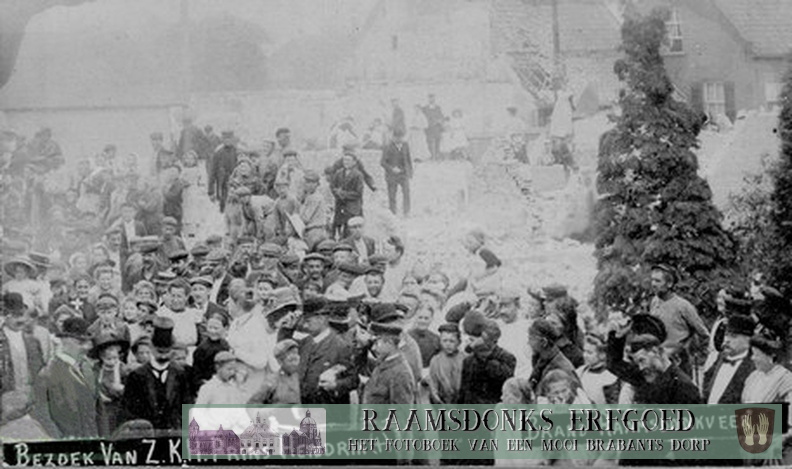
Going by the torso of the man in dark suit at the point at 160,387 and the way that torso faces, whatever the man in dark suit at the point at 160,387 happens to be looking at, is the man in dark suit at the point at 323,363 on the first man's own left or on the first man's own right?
on the first man's own left

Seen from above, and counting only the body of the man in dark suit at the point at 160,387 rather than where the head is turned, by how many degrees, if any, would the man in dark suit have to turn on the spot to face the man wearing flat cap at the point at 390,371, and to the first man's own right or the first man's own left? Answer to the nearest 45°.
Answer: approximately 90° to the first man's own left

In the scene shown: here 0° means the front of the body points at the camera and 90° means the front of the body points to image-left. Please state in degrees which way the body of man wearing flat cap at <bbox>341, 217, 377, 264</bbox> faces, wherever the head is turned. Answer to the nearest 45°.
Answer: approximately 0°

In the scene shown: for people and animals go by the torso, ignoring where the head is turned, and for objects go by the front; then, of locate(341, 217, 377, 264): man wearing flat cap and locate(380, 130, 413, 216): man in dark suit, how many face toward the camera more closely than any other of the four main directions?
2
